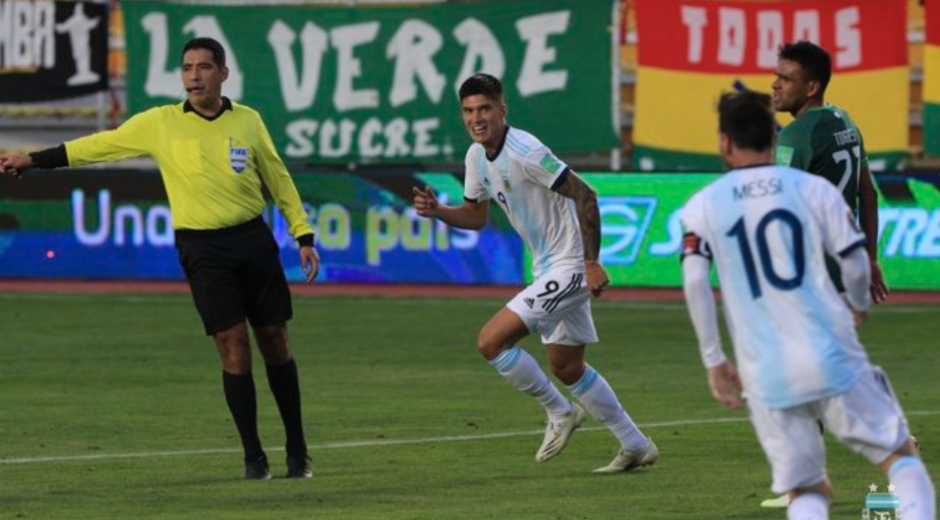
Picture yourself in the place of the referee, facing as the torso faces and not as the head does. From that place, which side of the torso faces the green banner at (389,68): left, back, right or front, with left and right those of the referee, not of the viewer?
back

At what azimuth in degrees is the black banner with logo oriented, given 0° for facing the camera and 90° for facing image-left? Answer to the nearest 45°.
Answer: approximately 0°

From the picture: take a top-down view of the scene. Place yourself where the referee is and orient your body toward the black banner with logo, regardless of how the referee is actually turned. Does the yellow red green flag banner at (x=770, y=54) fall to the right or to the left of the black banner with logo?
right

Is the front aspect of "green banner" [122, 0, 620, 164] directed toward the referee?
yes

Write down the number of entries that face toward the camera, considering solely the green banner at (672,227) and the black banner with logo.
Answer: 2
